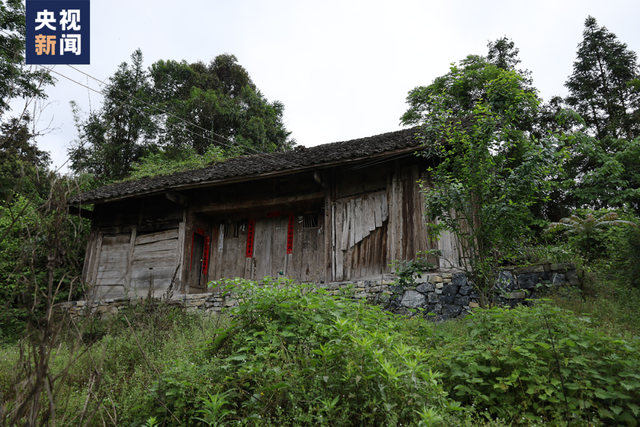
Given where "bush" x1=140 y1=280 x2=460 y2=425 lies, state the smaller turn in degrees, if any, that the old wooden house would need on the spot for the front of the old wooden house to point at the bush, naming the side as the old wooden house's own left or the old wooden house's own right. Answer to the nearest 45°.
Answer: approximately 45° to the old wooden house's own left

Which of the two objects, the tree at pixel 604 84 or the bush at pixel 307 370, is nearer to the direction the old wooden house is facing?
the bush

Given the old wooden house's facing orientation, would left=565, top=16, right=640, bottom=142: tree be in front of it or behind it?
behind

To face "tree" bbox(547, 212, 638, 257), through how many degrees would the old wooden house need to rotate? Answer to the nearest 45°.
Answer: approximately 135° to its left

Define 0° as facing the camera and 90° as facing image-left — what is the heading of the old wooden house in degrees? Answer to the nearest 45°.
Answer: approximately 45°

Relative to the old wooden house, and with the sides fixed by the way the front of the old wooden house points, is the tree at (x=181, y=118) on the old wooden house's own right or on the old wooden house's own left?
on the old wooden house's own right

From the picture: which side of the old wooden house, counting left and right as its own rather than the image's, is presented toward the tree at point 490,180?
left
